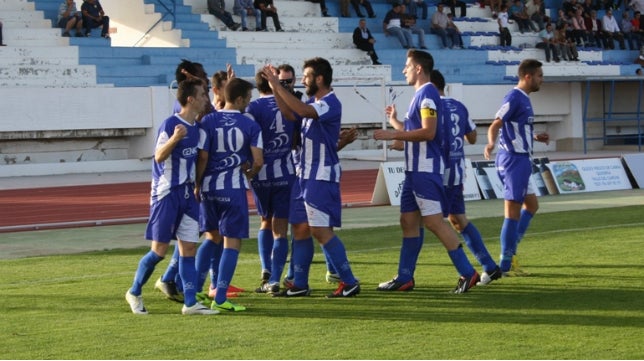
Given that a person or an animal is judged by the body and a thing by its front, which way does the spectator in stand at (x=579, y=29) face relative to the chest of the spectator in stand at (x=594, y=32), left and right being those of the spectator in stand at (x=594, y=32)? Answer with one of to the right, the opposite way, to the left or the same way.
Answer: the same way

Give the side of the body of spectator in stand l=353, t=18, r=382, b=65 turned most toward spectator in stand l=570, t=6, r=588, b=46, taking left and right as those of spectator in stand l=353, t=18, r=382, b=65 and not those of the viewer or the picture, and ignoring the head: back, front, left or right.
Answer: left

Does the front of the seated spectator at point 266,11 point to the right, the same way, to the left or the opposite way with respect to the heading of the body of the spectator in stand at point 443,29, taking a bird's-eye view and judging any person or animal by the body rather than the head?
the same way

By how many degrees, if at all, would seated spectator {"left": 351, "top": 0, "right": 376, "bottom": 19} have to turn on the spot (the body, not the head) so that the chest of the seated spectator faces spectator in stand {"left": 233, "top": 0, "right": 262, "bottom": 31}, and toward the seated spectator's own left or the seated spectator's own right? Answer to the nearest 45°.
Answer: approximately 90° to the seated spectator's own right

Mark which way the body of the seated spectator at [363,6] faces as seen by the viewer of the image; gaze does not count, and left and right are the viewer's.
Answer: facing the viewer and to the right of the viewer

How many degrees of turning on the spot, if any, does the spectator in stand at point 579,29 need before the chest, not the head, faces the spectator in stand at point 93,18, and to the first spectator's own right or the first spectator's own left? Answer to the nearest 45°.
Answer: approximately 90° to the first spectator's own right

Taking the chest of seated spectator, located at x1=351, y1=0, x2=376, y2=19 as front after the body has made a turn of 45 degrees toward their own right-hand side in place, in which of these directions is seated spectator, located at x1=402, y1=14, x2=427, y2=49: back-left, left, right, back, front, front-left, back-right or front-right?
left

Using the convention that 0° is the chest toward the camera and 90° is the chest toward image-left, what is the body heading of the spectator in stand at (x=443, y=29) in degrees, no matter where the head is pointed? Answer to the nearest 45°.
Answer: approximately 315°

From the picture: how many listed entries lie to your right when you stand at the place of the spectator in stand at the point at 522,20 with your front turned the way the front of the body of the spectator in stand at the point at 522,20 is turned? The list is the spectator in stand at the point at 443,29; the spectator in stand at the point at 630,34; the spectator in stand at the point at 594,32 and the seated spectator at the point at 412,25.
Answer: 2

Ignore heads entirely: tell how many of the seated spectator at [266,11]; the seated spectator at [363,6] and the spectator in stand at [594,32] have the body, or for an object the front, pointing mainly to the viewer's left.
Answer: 0

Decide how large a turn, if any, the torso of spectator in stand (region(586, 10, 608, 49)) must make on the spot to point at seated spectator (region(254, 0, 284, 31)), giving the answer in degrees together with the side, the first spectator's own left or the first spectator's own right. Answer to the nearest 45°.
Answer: approximately 90° to the first spectator's own right

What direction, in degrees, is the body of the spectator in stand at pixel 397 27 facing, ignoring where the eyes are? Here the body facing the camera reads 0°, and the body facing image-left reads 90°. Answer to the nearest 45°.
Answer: approximately 315°

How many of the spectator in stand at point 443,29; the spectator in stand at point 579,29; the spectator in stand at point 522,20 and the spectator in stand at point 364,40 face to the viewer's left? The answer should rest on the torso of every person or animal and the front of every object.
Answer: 0

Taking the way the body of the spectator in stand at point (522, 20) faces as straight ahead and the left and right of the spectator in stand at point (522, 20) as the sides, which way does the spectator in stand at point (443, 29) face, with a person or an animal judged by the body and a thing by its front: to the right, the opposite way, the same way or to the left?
the same way

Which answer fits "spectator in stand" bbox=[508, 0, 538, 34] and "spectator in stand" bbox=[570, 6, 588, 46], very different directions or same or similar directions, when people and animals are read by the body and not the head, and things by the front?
same or similar directions

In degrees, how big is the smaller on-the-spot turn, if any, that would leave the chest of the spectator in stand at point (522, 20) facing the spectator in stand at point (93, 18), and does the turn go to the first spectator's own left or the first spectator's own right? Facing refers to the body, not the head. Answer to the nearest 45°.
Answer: approximately 90° to the first spectator's own right
